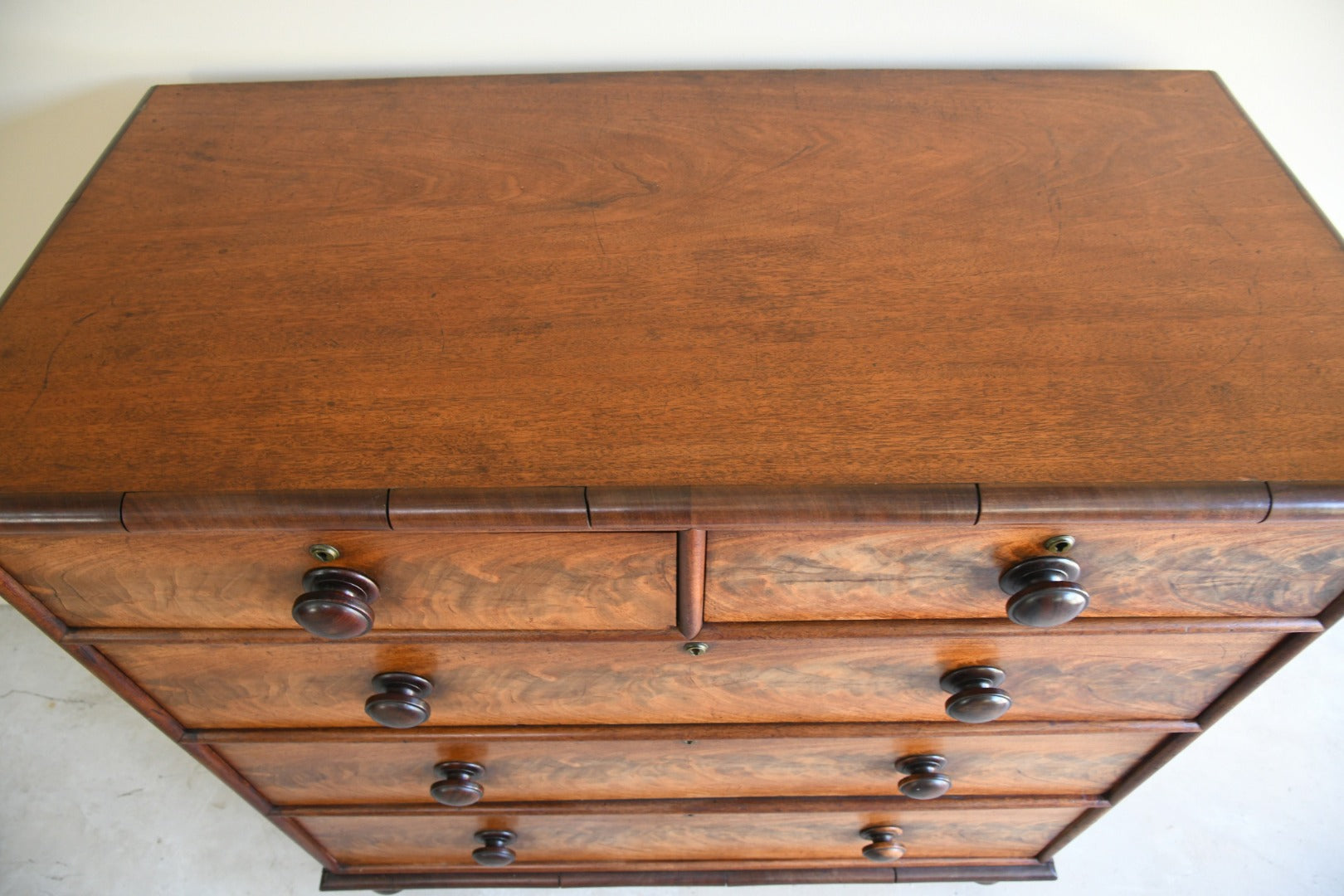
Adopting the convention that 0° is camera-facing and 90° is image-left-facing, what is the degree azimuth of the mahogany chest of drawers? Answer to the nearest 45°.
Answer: approximately 0°
